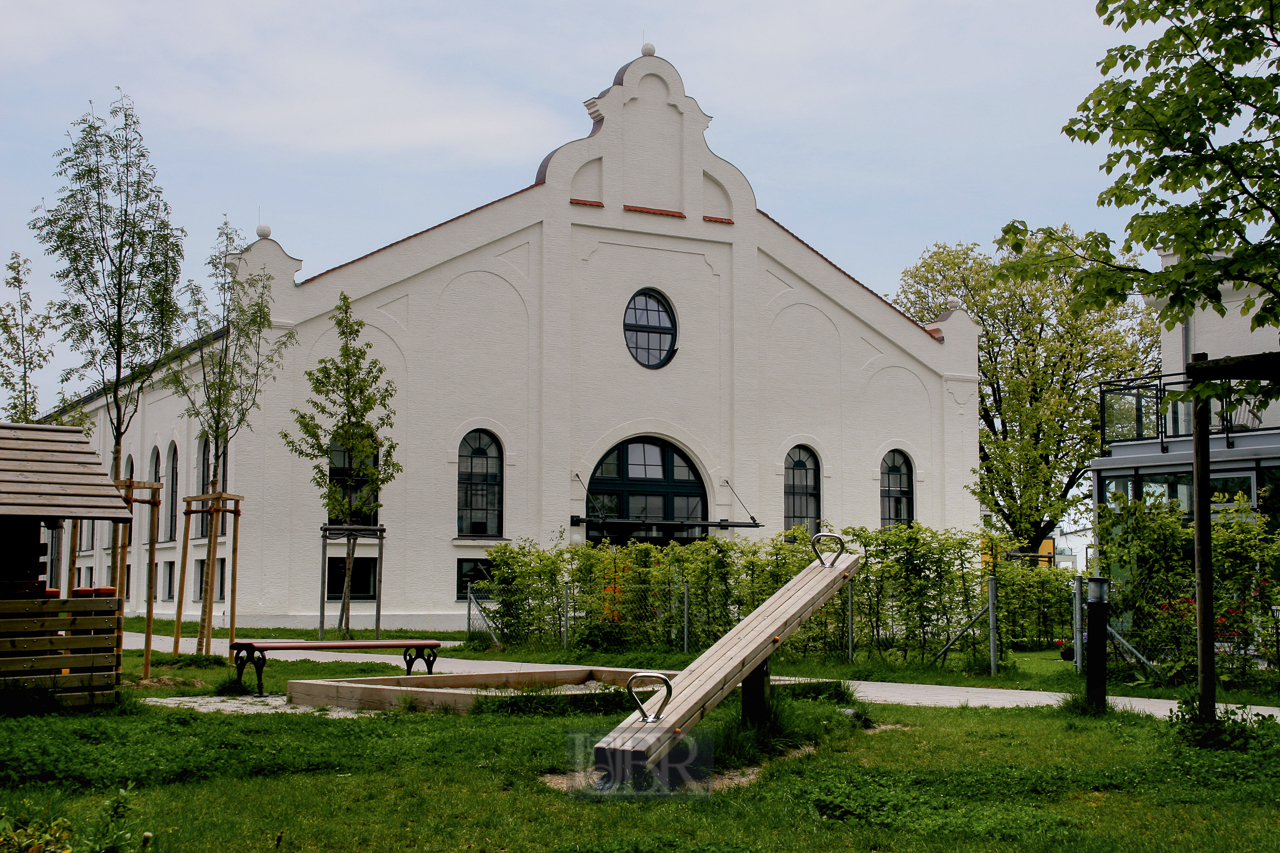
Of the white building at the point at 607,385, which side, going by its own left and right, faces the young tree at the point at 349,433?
front

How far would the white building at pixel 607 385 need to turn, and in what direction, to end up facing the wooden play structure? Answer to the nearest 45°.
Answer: approximately 45° to its right

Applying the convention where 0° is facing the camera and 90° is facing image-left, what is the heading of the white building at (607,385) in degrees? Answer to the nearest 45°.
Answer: approximately 315°

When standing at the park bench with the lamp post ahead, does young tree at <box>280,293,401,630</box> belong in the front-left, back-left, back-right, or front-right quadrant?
back-left

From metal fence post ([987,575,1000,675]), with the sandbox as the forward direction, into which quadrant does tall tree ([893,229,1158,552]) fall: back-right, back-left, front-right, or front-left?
back-right

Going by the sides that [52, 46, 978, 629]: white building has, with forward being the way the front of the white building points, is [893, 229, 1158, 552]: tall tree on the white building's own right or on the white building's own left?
on the white building's own left

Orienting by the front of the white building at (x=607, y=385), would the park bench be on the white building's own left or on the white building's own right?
on the white building's own right
